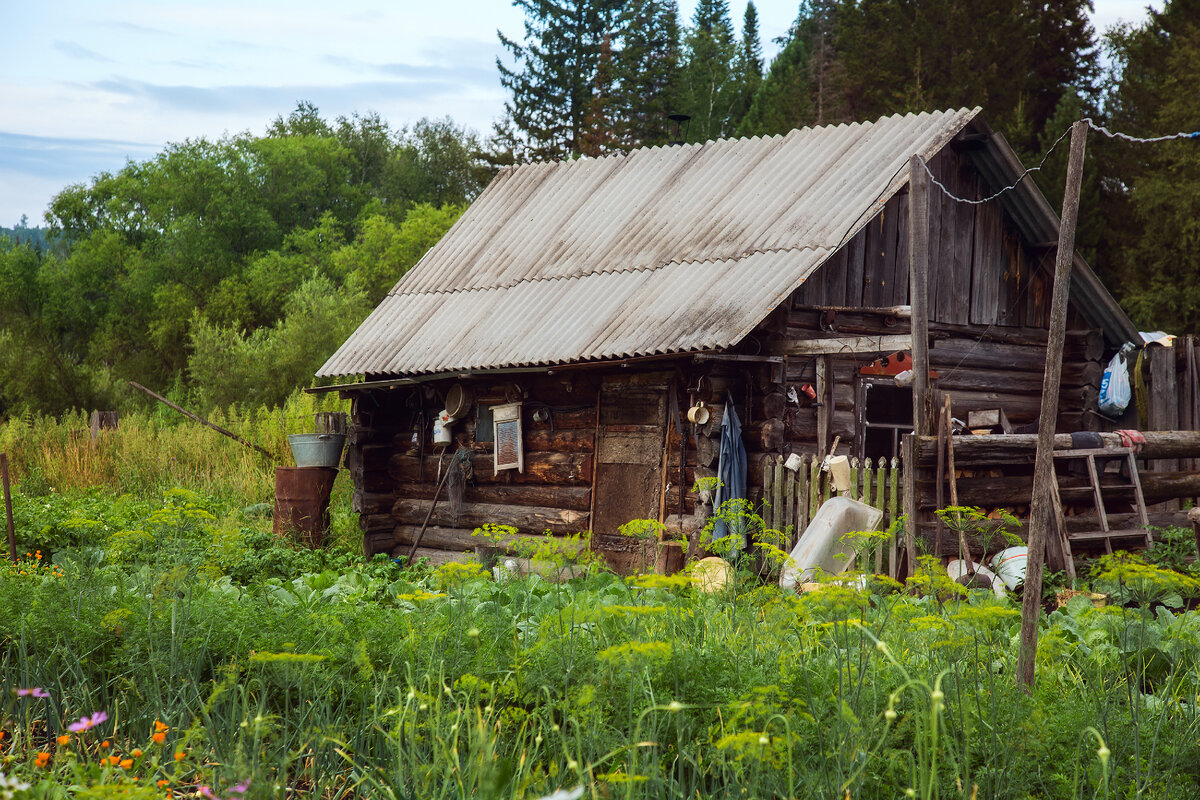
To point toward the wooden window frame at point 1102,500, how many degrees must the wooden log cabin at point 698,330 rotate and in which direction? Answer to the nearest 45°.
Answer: approximately 90° to its left

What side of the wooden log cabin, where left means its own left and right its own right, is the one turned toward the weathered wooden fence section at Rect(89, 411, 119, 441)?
right

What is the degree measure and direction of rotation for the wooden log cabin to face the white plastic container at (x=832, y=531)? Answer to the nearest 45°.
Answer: approximately 45° to its left

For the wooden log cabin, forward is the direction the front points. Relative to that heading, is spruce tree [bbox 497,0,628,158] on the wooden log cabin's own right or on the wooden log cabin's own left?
on the wooden log cabin's own right

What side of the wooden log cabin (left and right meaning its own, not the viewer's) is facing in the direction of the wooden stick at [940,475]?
left

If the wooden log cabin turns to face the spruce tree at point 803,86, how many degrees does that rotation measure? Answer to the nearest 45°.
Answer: approximately 135° to its right

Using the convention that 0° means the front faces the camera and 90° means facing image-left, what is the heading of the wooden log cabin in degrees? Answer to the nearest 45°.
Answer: approximately 45°

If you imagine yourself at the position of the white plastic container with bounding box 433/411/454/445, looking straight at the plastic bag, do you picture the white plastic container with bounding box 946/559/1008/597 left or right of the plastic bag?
right
